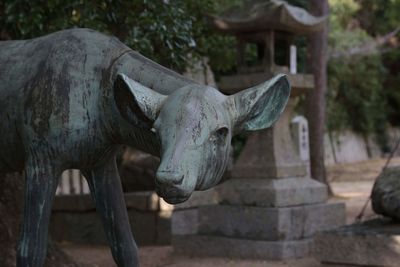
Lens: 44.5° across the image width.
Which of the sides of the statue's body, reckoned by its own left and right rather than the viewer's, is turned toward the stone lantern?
left

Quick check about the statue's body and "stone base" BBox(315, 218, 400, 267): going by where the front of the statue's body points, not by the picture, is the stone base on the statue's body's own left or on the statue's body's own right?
on the statue's body's own left

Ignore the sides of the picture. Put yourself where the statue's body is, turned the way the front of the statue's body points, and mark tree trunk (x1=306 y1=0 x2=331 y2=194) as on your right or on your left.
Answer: on your left

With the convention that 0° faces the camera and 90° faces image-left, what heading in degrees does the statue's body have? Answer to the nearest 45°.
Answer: approximately 315°
